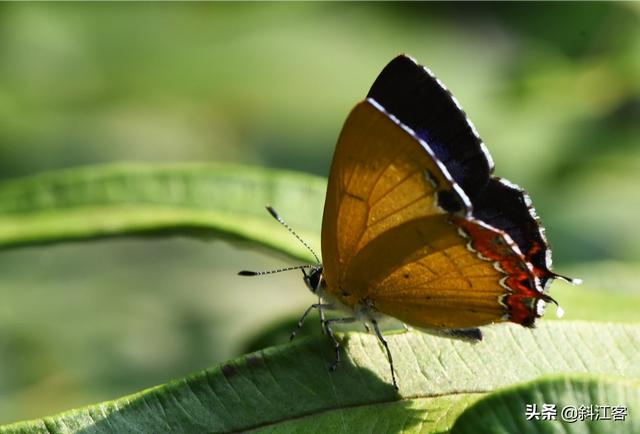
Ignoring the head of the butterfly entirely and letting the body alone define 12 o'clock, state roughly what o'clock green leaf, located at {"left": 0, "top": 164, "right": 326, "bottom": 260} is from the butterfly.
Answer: The green leaf is roughly at 1 o'clock from the butterfly.

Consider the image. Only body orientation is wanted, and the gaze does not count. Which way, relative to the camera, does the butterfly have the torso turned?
to the viewer's left

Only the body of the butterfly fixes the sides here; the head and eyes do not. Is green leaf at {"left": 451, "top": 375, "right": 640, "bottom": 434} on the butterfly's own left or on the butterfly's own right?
on the butterfly's own left
